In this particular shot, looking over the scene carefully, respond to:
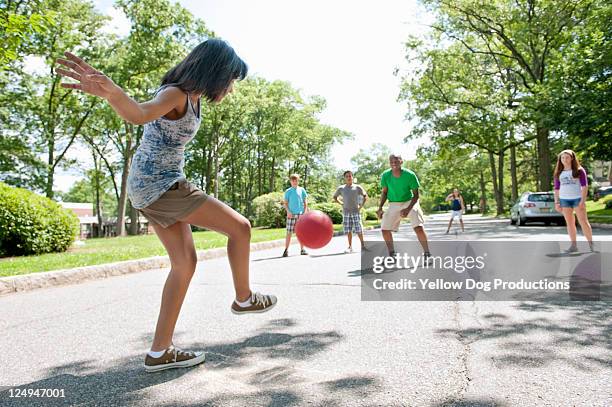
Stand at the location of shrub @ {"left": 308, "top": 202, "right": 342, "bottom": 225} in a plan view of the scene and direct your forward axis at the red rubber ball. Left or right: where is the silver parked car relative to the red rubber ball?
left

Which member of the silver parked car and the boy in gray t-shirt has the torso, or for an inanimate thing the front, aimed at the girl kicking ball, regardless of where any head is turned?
the boy in gray t-shirt

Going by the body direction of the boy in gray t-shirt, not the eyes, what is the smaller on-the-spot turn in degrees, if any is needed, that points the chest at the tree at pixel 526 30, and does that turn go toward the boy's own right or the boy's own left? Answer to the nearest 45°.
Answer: approximately 135° to the boy's own left

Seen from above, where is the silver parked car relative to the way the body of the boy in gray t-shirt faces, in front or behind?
behind

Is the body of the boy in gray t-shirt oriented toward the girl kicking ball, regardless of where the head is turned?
yes

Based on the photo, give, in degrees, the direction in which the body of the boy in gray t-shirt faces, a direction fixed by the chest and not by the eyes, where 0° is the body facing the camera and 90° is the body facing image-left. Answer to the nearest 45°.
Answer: approximately 0°

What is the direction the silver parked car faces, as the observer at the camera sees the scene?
facing away from the viewer and to the left of the viewer

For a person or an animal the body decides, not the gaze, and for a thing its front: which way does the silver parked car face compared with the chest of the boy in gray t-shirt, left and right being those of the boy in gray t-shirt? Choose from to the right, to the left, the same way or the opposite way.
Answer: the opposite way

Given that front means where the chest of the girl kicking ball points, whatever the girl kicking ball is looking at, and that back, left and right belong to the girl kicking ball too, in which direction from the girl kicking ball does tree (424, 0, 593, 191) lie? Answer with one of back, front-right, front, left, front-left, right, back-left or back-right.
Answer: front-left

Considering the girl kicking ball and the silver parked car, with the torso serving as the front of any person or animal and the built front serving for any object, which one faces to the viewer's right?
the girl kicking ball

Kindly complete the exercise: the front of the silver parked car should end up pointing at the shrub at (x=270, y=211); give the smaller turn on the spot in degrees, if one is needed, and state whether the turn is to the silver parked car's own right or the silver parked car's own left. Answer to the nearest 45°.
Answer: approximately 135° to the silver parked car's own left
